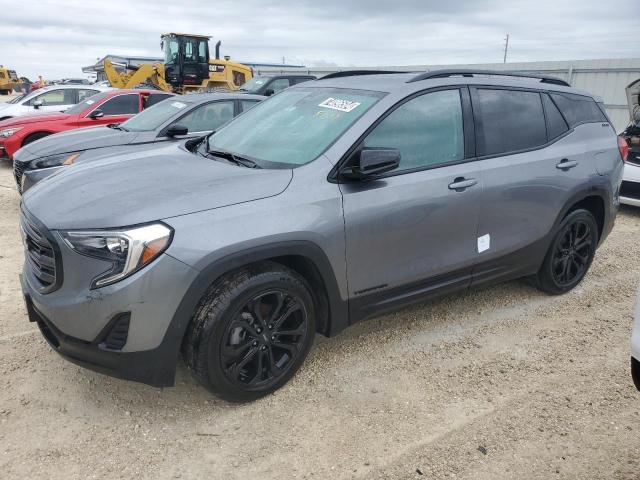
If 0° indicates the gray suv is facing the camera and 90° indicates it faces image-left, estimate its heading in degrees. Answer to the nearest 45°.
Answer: approximately 45°

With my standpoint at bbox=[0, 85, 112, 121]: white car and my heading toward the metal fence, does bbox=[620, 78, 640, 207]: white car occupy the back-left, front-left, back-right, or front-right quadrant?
front-right

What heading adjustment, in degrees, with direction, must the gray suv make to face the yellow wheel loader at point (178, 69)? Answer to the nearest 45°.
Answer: approximately 135° to its right

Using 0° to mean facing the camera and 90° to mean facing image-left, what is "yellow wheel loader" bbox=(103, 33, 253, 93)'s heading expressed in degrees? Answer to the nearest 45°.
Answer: approximately 90°

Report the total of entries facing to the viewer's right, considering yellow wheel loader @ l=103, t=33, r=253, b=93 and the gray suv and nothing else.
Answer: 0

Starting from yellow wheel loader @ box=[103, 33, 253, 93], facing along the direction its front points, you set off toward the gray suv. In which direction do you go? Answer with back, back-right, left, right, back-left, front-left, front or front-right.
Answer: left
